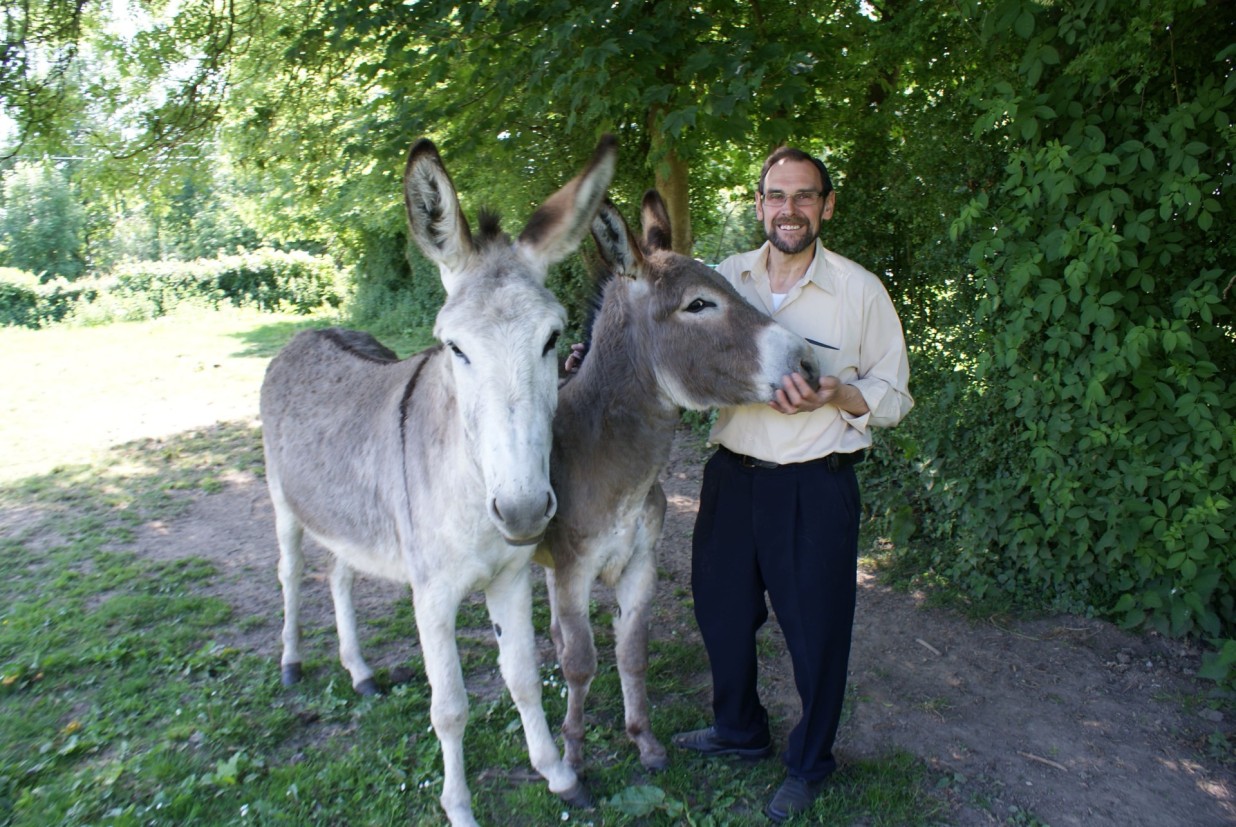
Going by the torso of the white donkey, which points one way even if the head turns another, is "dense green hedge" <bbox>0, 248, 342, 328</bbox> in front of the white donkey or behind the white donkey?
behind

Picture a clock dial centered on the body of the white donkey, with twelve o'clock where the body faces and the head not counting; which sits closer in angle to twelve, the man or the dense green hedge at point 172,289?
the man

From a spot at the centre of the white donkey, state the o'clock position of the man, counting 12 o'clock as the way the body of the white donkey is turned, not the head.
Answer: The man is roughly at 11 o'clock from the white donkey.

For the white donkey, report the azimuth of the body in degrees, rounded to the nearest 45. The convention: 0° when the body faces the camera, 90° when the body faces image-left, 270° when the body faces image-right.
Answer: approximately 315°
